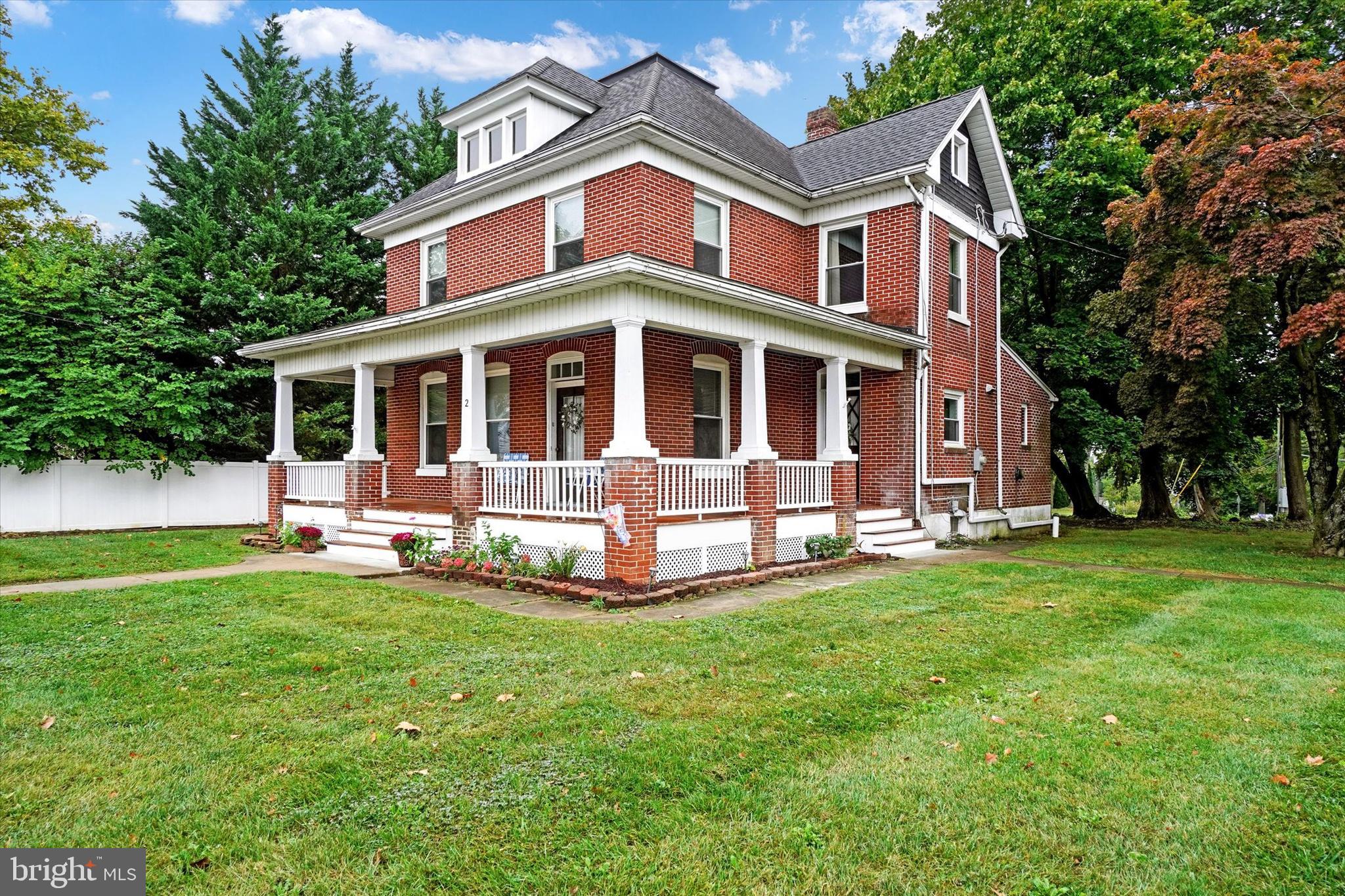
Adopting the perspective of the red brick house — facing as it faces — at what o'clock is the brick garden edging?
The brick garden edging is roughly at 11 o'clock from the red brick house.

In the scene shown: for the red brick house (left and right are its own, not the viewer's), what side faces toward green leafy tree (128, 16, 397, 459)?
right

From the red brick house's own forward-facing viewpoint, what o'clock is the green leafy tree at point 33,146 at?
The green leafy tree is roughly at 2 o'clock from the red brick house.

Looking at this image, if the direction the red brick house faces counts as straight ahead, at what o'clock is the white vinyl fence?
The white vinyl fence is roughly at 2 o'clock from the red brick house.

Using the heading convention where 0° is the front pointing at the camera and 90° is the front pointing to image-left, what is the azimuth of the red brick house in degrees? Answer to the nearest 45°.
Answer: approximately 45°

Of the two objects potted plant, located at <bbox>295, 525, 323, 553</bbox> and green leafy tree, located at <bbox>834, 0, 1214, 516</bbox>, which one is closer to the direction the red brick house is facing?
the potted plant
